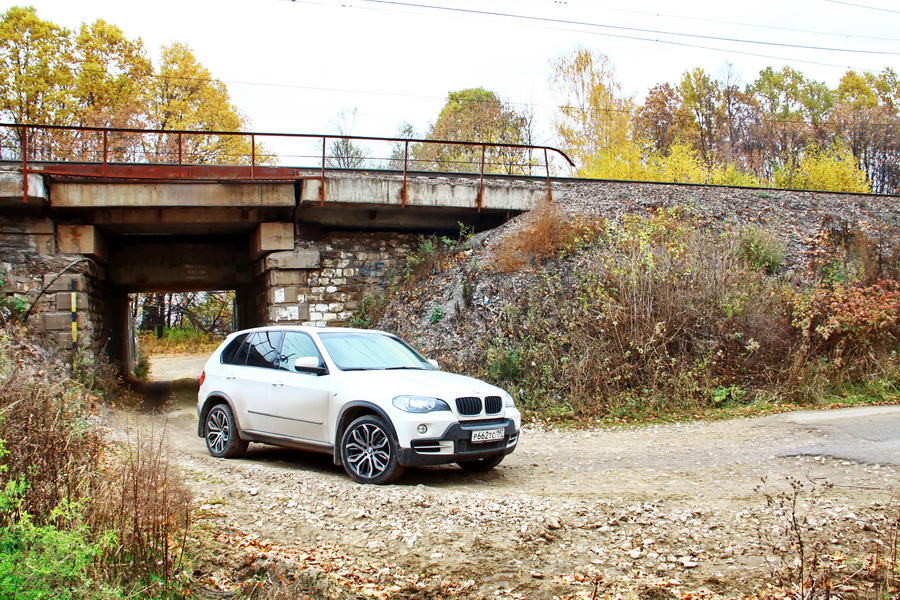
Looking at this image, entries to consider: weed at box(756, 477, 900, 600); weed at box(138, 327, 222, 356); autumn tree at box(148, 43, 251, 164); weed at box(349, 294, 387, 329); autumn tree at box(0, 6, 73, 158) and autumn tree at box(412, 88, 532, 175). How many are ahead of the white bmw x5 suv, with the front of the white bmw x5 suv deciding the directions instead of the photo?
1

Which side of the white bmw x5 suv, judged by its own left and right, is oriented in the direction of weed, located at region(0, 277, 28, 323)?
back

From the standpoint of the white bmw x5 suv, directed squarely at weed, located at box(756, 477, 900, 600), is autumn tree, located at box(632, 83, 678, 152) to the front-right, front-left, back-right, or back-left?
back-left

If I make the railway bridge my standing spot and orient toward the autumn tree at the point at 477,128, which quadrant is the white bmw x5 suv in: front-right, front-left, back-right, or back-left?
back-right

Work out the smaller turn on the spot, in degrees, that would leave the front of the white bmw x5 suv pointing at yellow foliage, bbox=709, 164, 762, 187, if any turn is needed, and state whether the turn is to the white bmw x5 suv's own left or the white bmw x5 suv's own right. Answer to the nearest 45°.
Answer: approximately 90° to the white bmw x5 suv's own left

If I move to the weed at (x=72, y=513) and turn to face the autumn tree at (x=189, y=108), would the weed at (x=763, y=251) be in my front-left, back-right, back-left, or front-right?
front-right

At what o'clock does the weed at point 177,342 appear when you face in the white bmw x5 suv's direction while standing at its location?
The weed is roughly at 7 o'clock from the white bmw x5 suv.

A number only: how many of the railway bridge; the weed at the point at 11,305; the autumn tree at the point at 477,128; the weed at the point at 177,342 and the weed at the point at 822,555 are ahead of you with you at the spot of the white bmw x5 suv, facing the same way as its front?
1

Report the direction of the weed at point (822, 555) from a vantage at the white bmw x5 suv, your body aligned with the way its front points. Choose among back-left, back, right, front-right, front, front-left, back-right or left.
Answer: front

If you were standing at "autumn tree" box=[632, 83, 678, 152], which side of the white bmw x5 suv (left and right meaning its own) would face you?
left

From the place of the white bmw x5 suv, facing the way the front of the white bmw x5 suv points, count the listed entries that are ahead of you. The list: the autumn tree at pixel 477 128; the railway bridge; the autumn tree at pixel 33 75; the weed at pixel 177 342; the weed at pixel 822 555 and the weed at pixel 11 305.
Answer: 1

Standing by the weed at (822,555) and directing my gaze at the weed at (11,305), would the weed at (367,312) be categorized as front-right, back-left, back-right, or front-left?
front-right

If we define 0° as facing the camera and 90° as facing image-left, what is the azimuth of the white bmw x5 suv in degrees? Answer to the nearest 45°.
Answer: approximately 315°

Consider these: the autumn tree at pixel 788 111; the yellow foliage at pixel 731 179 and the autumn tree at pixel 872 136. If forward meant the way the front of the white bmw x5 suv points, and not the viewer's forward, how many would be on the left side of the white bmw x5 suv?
3

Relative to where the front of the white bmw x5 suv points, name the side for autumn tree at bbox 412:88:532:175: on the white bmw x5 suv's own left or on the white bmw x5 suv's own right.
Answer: on the white bmw x5 suv's own left

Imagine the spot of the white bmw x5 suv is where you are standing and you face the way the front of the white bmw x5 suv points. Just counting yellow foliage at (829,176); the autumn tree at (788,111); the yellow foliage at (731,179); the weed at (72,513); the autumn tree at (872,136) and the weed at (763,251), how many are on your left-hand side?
5

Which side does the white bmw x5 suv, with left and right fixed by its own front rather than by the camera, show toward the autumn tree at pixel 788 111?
left
